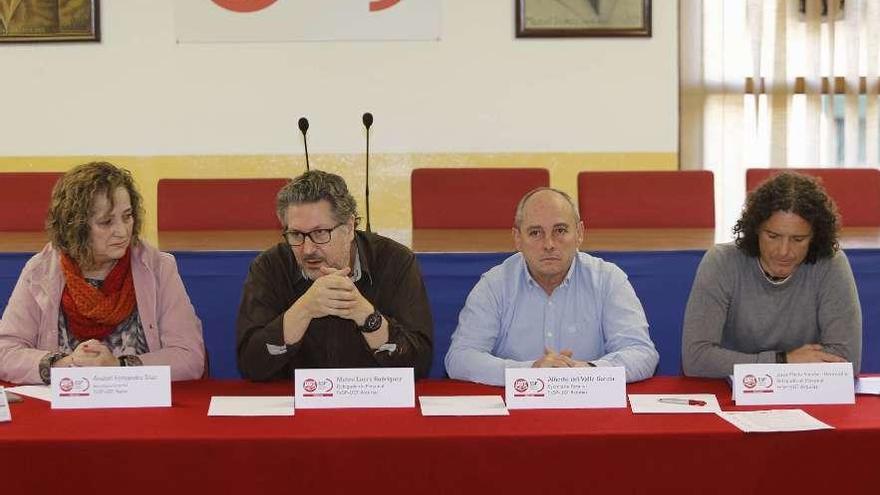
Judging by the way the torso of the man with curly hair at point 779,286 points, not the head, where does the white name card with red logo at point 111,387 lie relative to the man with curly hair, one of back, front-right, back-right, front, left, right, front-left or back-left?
front-right

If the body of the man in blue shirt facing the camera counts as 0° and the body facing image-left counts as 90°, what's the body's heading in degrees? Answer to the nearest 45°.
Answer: approximately 0°

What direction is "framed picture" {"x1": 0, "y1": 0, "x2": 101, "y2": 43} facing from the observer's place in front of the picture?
facing the viewer

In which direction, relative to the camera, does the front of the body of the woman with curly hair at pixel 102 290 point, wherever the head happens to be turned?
toward the camera

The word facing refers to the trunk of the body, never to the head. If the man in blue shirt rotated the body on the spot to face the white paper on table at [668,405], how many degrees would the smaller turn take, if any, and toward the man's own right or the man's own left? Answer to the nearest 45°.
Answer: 0° — they already face it

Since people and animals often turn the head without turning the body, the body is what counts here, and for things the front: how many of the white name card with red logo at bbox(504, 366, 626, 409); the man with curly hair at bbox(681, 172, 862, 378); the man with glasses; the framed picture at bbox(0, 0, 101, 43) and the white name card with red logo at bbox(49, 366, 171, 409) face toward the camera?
5

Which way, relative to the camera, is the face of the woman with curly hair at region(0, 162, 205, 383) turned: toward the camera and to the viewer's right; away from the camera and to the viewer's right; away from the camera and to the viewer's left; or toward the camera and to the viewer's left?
toward the camera and to the viewer's right

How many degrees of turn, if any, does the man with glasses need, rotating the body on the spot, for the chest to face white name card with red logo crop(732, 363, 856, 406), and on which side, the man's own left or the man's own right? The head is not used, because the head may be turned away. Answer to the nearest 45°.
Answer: approximately 45° to the man's own left

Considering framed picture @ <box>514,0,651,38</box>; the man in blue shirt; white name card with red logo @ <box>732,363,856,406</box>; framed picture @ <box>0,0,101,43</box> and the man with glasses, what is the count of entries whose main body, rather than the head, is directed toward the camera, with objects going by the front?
5

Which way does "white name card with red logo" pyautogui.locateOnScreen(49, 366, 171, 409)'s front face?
toward the camera

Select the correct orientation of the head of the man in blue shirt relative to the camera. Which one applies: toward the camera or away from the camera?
toward the camera

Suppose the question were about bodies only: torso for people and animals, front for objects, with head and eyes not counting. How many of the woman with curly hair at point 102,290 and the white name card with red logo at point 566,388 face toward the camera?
2

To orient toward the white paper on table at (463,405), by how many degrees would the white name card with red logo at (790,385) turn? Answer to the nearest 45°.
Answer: approximately 90° to its right
